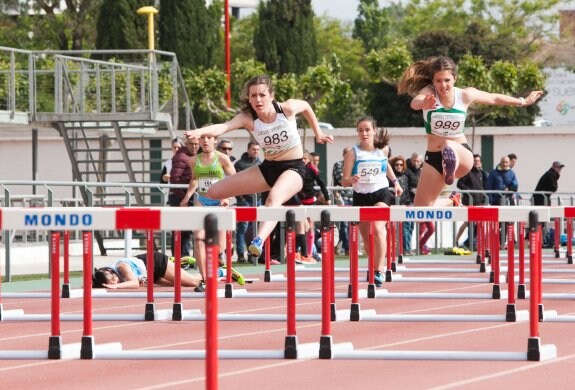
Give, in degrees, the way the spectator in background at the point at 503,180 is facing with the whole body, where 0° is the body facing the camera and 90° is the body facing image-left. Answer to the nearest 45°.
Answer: approximately 0°

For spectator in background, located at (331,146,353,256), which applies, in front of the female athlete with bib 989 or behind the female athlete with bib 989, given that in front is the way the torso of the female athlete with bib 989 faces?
behind

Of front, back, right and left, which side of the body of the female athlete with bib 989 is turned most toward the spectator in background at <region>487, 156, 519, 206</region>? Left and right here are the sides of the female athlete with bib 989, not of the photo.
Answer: back

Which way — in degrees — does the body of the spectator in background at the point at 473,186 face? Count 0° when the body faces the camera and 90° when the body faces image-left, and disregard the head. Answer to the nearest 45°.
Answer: approximately 0°

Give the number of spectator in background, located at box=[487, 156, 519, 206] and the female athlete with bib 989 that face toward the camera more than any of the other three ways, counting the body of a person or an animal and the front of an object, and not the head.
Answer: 2

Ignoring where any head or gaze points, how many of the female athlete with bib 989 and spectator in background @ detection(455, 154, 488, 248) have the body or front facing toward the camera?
2
